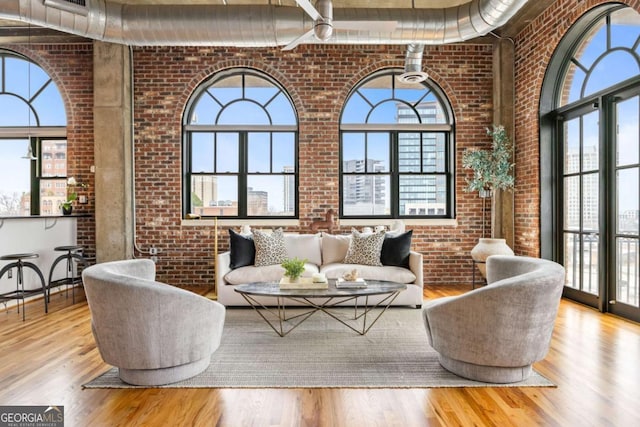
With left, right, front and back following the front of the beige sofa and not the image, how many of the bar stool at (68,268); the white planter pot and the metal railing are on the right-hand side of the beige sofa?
1

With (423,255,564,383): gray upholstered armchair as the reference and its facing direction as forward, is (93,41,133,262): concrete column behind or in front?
in front

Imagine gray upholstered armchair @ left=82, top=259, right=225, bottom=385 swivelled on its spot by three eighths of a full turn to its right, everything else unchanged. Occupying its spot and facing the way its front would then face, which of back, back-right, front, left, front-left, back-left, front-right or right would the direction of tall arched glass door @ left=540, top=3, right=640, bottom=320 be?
left

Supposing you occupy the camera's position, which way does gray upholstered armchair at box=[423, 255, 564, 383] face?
facing away from the viewer and to the left of the viewer

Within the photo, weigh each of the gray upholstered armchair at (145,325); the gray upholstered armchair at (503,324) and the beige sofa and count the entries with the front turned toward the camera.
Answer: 1

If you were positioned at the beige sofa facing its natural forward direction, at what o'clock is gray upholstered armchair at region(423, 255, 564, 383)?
The gray upholstered armchair is roughly at 11 o'clock from the beige sofa.

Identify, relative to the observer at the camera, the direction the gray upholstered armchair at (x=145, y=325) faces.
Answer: facing away from the viewer and to the right of the viewer

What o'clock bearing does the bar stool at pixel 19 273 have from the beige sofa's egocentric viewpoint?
The bar stool is roughly at 3 o'clock from the beige sofa.

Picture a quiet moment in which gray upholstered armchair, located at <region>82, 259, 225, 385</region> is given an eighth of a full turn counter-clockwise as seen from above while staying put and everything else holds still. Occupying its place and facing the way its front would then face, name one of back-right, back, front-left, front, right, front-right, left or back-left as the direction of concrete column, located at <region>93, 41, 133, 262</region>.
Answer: front

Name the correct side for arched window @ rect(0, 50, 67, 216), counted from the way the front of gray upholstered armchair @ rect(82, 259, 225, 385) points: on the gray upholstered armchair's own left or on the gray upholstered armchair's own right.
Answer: on the gray upholstered armchair's own left

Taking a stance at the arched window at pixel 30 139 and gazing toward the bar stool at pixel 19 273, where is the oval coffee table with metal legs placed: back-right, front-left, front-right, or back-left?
front-left

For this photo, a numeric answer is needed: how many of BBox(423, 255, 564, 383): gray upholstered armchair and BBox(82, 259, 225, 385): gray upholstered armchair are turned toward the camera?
0

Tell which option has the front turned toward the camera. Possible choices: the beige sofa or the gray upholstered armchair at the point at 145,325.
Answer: the beige sofa

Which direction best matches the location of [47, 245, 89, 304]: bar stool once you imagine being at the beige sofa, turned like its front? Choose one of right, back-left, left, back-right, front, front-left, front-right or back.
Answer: right

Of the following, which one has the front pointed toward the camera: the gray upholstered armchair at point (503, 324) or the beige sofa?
the beige sofa

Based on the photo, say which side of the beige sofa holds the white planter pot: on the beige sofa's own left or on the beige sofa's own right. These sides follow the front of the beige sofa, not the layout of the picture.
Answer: on the beige sofa's own left

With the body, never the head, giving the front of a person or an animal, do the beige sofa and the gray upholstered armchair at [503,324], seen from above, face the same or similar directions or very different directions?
very different directions

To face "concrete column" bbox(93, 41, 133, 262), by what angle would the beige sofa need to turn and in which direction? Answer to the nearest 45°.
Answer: approximately 90° to its right

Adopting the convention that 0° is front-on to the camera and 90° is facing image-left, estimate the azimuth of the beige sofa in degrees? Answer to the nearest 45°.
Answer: approximately 0°
